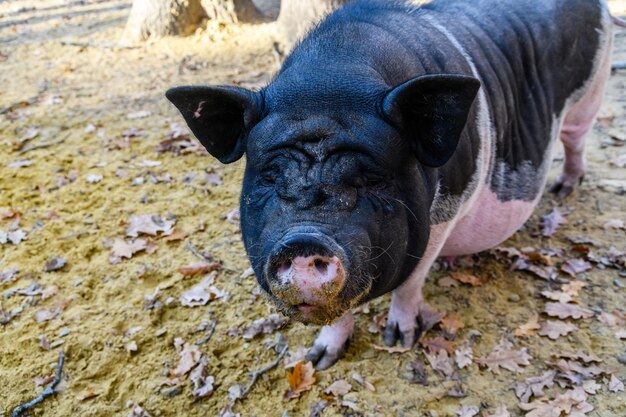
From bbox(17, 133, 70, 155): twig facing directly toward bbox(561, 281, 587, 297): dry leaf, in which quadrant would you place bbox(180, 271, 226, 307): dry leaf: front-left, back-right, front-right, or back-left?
front-right

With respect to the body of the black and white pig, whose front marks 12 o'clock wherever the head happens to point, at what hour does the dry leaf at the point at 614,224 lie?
The dry leaf is roughly at 6 o'clock from the black and white pig.

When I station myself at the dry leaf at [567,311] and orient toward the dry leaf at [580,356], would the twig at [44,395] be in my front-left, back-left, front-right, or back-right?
front-right

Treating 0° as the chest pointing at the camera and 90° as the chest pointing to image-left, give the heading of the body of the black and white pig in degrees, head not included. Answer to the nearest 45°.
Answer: approximately 45°

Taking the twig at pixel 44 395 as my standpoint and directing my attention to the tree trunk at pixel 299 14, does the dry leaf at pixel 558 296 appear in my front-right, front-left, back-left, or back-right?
front-right

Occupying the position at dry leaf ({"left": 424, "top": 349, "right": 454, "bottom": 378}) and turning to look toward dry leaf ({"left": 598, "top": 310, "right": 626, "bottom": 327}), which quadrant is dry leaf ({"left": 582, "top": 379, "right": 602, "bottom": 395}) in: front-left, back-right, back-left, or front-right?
front-right

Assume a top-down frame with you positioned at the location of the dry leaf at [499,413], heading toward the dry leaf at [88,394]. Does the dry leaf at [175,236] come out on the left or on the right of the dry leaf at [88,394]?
right

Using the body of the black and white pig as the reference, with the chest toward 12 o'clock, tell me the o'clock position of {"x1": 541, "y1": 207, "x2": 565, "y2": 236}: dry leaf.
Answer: The dry leaf is roughly at 6 o'clock from the black and white pig.

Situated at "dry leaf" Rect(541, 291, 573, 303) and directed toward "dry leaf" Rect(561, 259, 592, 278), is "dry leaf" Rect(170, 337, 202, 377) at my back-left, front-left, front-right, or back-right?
back-left

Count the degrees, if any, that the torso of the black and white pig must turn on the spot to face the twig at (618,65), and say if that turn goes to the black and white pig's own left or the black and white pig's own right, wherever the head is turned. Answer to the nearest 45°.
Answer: approximately 180°

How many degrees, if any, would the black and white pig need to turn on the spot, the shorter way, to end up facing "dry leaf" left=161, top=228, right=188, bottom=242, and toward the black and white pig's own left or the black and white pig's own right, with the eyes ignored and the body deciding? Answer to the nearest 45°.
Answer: approximately 90° to the black and white pig's own right

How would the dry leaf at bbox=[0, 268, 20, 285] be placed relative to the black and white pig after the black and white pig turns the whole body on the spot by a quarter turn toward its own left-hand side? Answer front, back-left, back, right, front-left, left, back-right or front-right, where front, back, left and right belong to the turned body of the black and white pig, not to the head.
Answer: back-right

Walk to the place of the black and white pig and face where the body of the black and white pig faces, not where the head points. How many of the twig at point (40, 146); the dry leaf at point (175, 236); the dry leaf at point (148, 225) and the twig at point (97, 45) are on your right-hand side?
4
